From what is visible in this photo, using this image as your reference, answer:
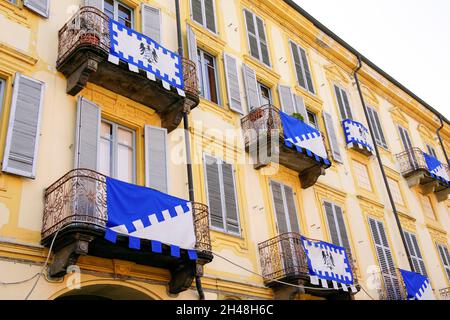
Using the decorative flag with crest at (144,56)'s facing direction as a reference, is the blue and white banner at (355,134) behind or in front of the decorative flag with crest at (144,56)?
behind
